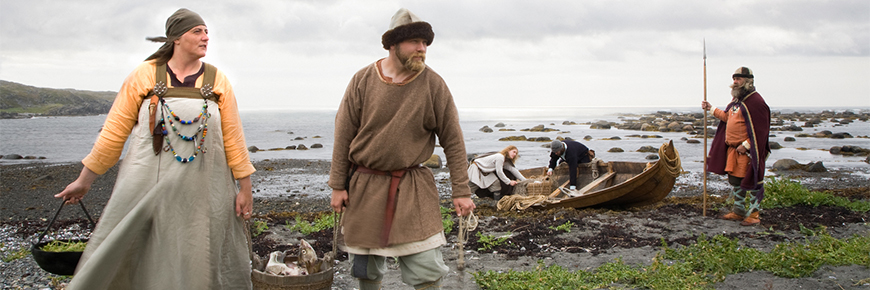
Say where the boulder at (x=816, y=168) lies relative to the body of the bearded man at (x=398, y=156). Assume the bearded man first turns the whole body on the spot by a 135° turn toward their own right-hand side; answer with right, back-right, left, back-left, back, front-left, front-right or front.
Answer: right

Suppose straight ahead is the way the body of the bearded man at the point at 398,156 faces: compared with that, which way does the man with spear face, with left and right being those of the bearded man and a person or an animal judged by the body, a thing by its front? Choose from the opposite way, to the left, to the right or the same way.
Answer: to the right

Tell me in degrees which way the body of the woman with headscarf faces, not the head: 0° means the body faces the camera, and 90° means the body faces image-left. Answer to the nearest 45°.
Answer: approximately 0°

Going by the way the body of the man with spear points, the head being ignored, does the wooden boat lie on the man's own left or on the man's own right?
on the man's own right

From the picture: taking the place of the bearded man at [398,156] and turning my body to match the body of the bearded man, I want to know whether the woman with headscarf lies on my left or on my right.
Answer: on my right

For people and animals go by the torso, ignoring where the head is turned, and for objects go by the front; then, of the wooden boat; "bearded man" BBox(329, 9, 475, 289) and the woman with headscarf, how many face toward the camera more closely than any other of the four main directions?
2

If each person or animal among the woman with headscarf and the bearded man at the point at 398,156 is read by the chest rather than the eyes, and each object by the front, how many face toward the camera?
2

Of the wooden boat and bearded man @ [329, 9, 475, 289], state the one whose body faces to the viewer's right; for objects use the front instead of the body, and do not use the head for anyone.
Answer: the wooden boat

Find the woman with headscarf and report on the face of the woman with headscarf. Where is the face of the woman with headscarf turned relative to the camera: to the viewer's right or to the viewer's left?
to the viewer's right

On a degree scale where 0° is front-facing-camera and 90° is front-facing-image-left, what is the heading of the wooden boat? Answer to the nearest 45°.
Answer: approximately 270°

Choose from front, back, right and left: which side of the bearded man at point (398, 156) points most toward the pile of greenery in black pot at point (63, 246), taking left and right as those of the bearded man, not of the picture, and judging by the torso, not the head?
right

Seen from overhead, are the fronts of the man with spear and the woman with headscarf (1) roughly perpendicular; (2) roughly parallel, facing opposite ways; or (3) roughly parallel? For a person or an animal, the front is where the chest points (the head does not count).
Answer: roughly perpendicular

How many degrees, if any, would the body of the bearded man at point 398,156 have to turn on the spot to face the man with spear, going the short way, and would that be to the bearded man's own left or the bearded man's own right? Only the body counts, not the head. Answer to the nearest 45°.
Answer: approximately 135° to the bearded man's own left
